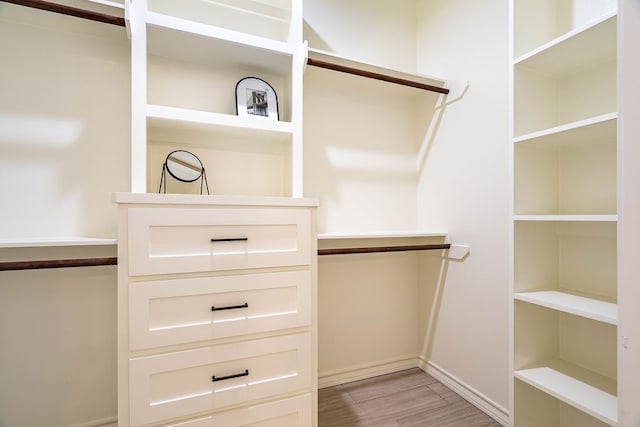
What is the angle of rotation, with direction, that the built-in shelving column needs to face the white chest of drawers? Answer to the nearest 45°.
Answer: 0° — it already faces it

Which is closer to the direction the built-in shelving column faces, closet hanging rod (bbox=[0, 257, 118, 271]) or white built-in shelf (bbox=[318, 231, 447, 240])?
the closet hanging rod

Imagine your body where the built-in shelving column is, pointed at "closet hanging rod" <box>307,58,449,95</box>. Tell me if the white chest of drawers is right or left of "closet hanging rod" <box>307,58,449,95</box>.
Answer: left

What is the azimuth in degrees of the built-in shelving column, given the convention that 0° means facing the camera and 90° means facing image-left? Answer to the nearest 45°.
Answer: approximately 45°

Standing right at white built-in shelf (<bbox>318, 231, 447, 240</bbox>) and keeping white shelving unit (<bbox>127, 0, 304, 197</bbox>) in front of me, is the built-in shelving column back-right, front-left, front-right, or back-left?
back-left

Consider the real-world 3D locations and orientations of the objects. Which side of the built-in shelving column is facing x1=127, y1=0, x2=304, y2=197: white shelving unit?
front

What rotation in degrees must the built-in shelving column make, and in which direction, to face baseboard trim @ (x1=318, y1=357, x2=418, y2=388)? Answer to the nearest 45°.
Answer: approximately 45° to its right

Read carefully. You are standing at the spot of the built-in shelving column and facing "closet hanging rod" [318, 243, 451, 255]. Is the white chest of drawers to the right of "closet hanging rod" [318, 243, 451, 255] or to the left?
left

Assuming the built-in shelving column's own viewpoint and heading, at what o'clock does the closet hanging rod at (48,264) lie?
The closet hanging rod is roughly at 12 o'clock from the built-in shelving column.
